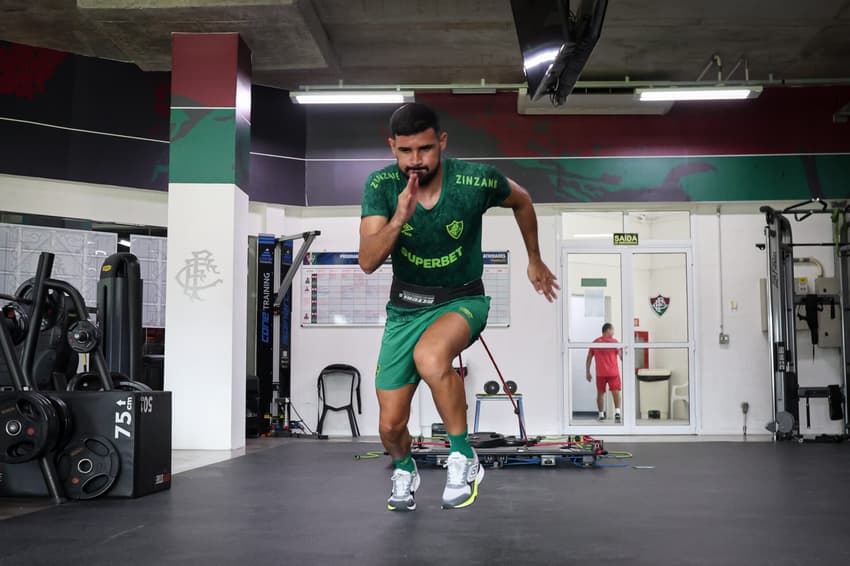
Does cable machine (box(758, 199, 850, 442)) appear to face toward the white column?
yes

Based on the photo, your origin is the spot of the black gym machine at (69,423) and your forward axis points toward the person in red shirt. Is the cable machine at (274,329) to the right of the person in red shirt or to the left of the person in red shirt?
left

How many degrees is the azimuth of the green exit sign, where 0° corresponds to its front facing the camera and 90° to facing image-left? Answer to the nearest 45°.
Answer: approximately 0°

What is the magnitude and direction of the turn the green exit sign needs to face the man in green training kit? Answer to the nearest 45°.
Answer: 0° — it already faces them

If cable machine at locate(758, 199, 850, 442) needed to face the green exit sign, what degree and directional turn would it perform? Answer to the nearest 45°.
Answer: approximately 45° to its right

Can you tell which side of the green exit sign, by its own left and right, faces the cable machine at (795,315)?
left

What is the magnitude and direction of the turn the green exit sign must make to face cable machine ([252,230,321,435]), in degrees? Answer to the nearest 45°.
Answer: approximately 90° to its right

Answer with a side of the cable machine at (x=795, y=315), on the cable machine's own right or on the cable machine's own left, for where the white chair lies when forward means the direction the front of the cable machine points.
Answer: on the cable machine's own right

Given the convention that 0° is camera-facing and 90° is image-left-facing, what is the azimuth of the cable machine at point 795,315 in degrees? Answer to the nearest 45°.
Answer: approximately 45°

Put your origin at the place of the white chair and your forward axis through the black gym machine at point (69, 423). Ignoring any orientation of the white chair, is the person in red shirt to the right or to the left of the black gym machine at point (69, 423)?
right
